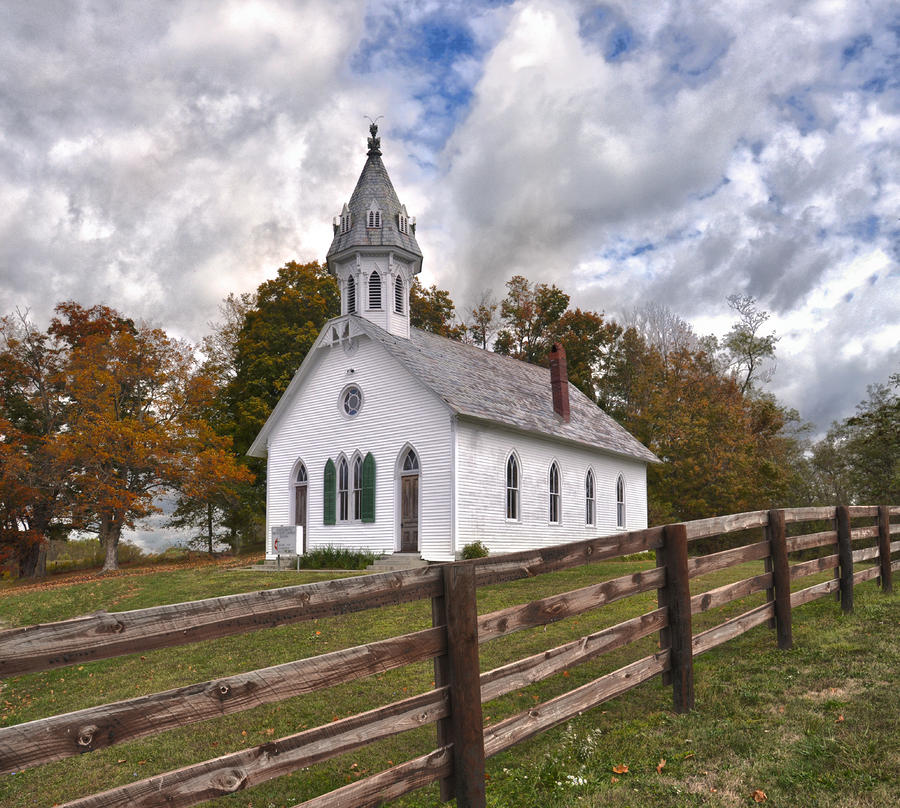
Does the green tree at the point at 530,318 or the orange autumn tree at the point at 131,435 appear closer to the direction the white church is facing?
the orange autumn tree

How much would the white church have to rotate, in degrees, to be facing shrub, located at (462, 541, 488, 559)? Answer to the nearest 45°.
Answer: approximately 90° to its left

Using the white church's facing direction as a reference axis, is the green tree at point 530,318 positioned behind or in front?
behind

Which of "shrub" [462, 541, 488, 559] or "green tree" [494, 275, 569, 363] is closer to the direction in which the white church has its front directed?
the shrub

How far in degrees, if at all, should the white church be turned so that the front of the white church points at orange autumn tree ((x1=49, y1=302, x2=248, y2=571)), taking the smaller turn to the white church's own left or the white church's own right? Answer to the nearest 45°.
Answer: approximately 90° to the white church's own right

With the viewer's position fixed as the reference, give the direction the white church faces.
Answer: facing the viewer and to the left of the viewer

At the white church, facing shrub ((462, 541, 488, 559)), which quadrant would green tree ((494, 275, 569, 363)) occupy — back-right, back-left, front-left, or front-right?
back-left
